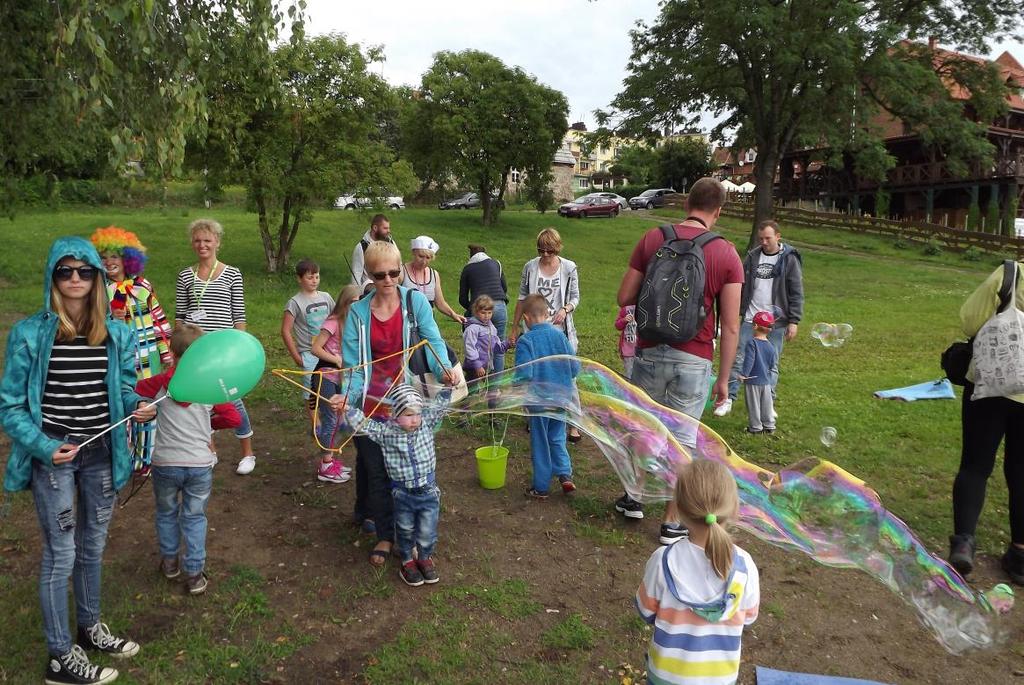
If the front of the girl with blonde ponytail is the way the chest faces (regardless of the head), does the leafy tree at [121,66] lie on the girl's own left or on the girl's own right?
on the girl's own left

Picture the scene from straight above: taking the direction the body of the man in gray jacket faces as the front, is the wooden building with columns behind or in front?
behind

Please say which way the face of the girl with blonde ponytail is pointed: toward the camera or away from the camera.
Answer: away from the camera

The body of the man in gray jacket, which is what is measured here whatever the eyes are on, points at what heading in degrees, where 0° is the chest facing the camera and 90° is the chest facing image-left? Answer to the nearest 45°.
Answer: approximately 45°

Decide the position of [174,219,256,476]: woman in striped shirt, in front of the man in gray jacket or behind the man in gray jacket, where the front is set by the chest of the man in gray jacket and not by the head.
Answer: in front

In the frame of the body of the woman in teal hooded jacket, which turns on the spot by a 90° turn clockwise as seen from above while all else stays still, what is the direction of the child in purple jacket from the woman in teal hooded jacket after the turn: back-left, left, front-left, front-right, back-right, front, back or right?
back

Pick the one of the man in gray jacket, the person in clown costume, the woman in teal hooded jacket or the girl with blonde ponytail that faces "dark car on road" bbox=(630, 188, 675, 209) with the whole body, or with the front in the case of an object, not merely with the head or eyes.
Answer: the girl with blonde ponytail

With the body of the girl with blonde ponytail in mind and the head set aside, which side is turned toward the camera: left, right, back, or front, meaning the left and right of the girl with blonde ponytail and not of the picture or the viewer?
back

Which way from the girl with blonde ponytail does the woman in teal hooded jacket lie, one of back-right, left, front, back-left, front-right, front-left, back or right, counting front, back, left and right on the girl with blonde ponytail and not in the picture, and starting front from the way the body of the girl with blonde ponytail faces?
left

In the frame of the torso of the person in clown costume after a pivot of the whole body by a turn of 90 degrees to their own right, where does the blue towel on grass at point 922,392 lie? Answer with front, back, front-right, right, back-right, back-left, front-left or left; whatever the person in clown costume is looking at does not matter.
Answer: back-right

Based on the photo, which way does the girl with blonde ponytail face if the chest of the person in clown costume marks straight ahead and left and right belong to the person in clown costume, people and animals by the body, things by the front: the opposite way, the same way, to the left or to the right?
the opposite way
